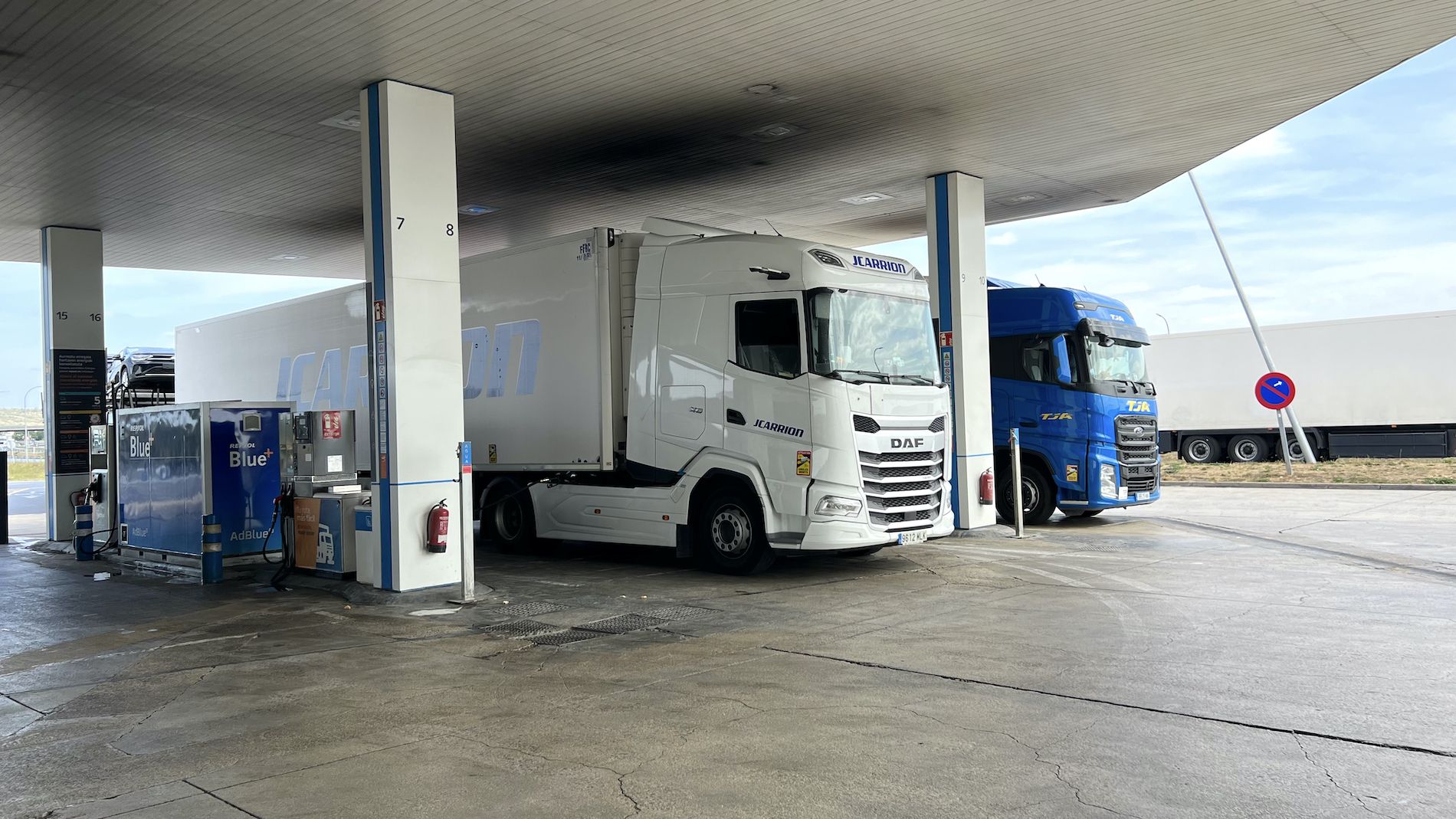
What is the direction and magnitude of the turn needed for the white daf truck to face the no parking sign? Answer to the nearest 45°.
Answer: approximately 90° to its left

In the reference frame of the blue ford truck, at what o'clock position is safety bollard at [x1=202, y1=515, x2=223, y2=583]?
The safety bollard is roughly at 3 o'clock from the blue ford truck.

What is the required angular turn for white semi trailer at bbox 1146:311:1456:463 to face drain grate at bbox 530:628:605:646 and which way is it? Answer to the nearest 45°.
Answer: approximately 90° to its right

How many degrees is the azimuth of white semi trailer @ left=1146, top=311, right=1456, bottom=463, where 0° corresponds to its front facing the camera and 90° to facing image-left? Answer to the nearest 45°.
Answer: approximately 270°

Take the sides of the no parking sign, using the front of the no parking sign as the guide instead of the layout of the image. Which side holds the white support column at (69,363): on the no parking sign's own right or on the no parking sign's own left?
on the no parking sign's own right

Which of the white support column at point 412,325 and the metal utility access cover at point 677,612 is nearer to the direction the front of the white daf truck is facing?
the metal utility access cover

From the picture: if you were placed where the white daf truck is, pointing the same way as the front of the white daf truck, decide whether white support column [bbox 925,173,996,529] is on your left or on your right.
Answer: on your left

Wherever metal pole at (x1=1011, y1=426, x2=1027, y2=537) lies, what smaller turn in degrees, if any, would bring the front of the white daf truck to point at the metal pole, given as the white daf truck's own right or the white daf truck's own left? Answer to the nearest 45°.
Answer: approximately 90° to the white daf truck's own left

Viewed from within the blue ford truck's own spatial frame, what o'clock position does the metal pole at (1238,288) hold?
The metal pole is roughly at 8 o'clock from the blue ford truck.

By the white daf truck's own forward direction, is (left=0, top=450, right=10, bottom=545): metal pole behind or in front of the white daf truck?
behind

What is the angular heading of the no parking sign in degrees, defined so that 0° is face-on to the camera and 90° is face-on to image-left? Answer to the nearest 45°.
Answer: approximately 0°

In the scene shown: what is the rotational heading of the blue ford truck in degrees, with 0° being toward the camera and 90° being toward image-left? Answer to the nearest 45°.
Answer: approximately 315°
